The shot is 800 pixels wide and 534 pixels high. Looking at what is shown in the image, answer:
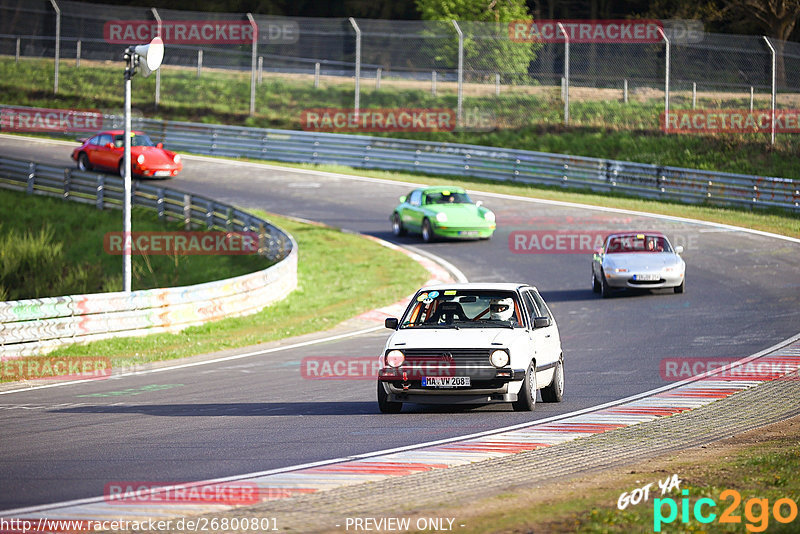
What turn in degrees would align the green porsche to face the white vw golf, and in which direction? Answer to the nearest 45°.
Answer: approximately 45° to its right

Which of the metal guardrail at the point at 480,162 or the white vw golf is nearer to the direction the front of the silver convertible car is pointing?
the white vw golf

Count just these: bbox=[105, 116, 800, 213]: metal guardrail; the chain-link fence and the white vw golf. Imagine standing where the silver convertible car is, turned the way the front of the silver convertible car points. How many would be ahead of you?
1

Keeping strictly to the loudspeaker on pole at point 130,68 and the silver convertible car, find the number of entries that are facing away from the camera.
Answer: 0

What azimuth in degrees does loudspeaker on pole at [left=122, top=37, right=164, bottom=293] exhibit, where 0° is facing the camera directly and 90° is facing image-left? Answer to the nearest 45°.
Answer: approximately 315°

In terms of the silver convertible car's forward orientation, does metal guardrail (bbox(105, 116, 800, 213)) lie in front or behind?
behind

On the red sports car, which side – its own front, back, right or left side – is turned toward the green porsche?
front

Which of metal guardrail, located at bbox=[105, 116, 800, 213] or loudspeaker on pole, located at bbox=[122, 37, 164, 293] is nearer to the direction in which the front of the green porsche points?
the loudspeaker on pole
